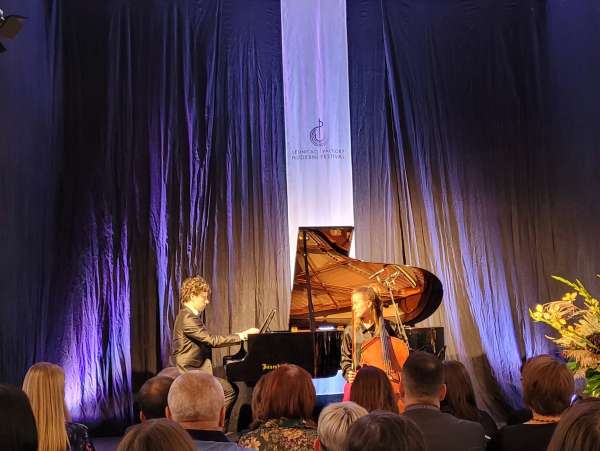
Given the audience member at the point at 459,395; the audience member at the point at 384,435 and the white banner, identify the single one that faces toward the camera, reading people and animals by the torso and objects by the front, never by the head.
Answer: the white banner

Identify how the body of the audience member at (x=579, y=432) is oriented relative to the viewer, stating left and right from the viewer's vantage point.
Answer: facing away from the viewer

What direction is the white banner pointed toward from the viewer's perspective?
toward the camera

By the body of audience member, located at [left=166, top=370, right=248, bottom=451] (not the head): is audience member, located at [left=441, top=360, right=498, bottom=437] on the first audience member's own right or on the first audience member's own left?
on the first audience member's own right

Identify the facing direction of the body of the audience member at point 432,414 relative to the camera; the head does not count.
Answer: away from the camera

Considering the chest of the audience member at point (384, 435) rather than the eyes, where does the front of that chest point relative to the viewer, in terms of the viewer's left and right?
facing away from the viewer

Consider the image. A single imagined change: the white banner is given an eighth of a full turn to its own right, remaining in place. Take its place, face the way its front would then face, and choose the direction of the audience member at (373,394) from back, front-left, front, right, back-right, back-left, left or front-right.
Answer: front-left

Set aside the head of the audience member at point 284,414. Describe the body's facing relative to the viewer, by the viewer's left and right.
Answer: facing away from the viewer

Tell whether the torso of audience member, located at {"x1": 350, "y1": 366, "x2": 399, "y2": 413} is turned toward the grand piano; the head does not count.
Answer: yes

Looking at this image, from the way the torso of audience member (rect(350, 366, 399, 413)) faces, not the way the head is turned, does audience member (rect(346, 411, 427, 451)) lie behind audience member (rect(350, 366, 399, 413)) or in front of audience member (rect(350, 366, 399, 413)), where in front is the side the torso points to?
behind

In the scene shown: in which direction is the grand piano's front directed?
to the viewer's left

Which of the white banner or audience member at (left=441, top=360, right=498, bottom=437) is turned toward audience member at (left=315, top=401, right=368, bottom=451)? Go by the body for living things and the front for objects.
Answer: the white banner

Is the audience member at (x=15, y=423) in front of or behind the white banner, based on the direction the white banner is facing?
in front

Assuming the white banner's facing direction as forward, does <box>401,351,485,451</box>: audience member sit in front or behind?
in front

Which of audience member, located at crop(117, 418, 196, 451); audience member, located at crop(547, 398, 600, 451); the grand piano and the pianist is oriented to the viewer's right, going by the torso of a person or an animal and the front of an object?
the pianist

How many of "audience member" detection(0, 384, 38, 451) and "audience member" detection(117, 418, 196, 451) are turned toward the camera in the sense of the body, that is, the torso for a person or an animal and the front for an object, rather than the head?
0

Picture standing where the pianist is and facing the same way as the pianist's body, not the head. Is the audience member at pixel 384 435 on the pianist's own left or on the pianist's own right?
on the pianist's own right

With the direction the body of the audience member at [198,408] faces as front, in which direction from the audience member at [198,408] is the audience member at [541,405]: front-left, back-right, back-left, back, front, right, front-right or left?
right

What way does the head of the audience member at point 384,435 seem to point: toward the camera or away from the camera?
away from the camera

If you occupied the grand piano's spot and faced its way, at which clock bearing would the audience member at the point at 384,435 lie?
The audience member is roughly at 9 o'clock from the grand piano.

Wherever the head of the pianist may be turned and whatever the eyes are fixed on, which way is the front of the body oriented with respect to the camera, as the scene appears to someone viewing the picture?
to the viewer's right

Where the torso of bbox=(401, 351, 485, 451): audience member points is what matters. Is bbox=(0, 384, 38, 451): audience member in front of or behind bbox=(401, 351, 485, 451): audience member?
behind
